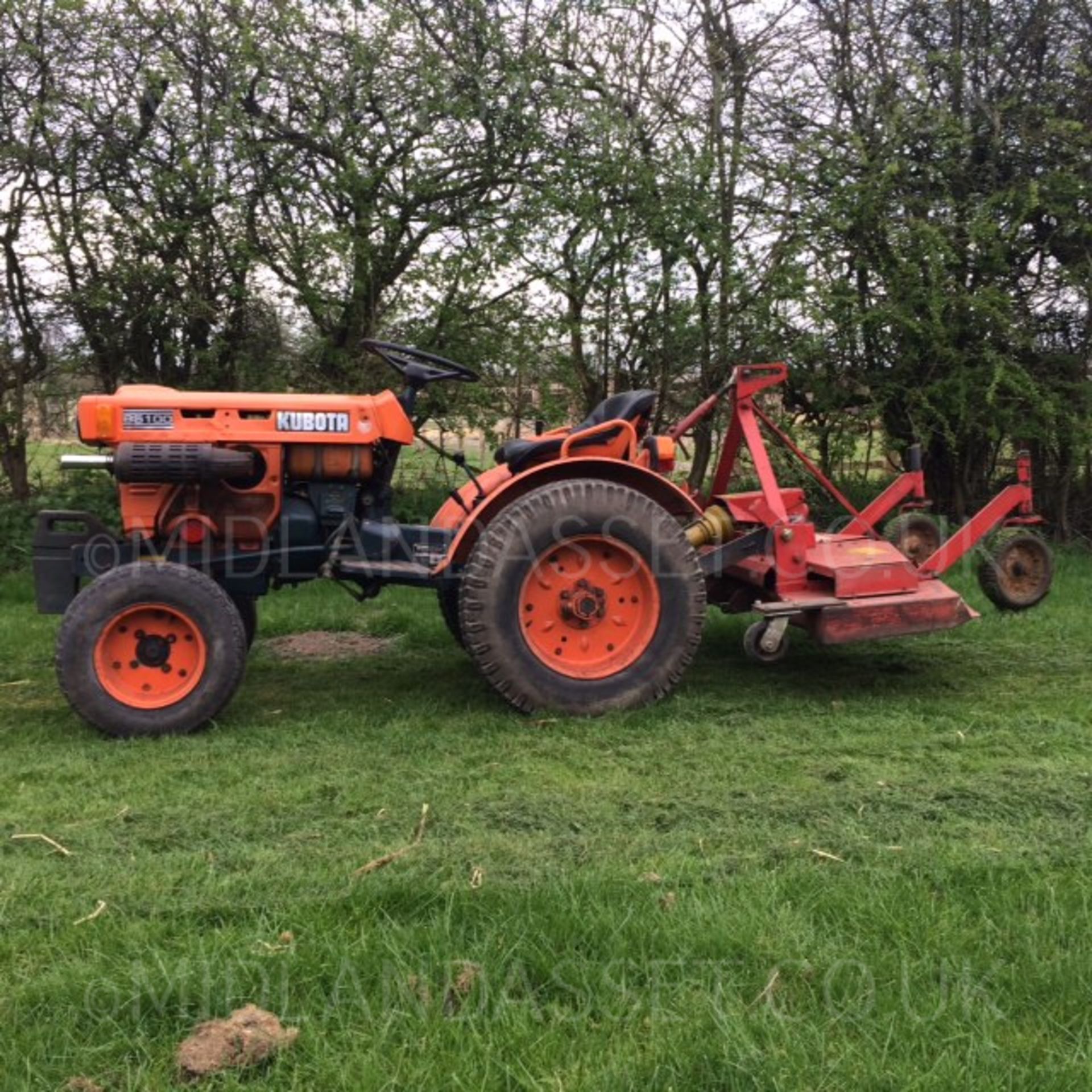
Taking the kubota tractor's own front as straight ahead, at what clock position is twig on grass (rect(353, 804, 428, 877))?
The twig on grass is roughly at 9 o'clock from the kubota tractor.

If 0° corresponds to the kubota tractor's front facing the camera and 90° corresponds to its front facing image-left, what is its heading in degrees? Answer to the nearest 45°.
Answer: approximately 90°
